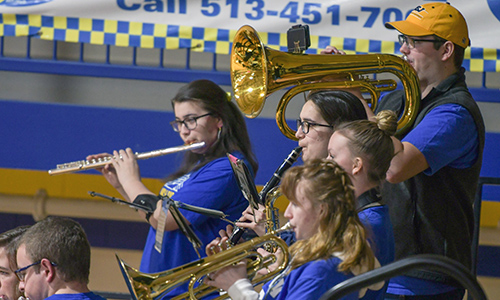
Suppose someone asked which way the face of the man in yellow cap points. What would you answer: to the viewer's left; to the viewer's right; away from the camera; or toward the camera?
to the viewer's left

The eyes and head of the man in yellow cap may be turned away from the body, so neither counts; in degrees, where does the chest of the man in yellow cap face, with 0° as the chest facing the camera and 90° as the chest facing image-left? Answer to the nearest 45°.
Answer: approximately 90°

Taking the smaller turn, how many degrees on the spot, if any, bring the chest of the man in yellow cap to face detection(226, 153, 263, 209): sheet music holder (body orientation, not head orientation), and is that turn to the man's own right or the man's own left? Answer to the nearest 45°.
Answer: approximately 45° to the man's own left

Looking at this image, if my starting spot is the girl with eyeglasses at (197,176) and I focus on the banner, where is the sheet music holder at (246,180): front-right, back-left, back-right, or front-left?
back-right

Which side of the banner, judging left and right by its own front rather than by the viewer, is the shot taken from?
front

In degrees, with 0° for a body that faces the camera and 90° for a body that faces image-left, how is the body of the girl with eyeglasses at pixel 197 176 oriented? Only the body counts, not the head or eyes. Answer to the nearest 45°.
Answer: approximately 90°

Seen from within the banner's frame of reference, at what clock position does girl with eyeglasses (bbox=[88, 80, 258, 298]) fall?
The girl with eyeglasses is roughly at 12 o'clock from the banner.

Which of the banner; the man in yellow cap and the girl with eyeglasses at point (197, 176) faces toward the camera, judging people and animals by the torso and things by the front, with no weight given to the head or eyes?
the banner

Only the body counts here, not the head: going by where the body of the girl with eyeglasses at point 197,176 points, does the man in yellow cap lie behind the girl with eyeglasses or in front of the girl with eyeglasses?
behind

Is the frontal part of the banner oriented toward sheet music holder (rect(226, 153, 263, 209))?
yes

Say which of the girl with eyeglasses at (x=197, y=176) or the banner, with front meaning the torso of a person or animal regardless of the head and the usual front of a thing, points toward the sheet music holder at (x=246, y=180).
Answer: the banner

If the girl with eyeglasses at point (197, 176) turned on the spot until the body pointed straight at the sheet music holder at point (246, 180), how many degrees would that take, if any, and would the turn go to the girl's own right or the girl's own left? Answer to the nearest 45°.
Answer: approximately 90° to the girl's own left

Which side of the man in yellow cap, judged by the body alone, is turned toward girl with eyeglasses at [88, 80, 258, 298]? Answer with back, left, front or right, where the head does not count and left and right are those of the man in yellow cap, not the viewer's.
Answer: front
